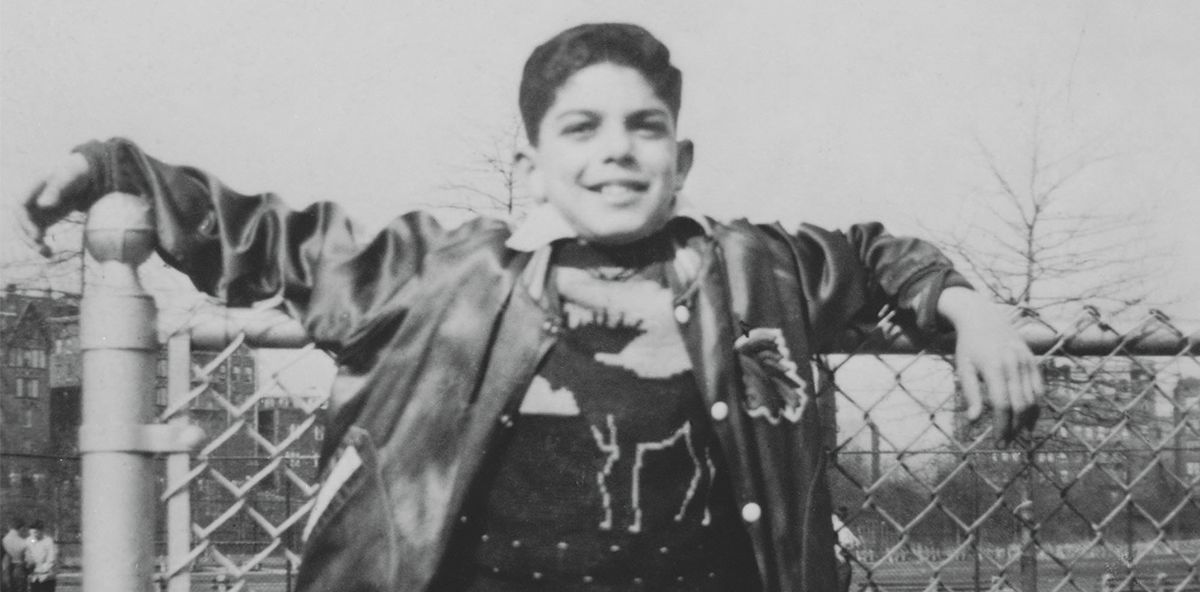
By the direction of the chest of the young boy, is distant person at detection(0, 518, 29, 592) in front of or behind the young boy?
behind

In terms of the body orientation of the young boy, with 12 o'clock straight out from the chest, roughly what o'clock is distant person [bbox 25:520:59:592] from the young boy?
The distant person is roughly at 5 o'clock from the young boy.

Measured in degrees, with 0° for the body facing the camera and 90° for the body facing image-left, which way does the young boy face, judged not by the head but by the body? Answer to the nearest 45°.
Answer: approximately 0°
